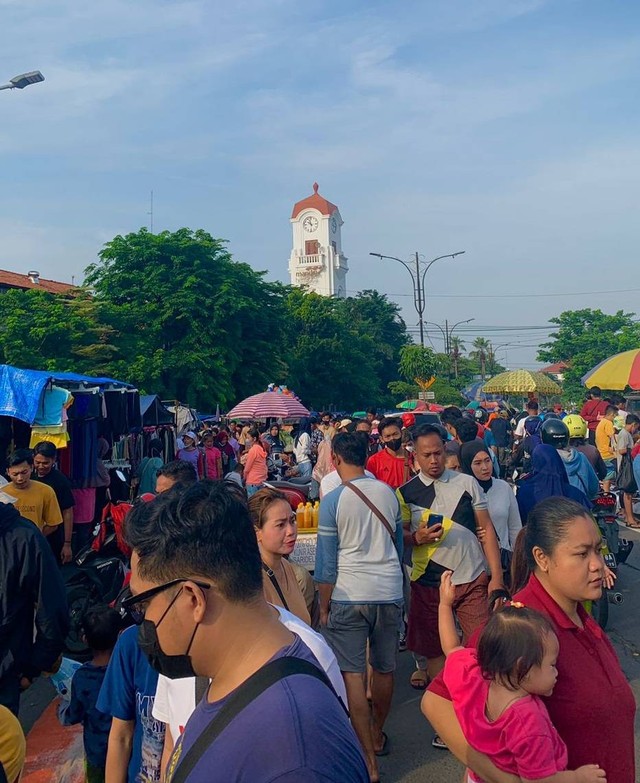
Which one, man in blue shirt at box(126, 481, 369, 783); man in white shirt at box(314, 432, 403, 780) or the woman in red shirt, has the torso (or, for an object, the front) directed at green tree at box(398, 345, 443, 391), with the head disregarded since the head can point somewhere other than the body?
the man in white shirt

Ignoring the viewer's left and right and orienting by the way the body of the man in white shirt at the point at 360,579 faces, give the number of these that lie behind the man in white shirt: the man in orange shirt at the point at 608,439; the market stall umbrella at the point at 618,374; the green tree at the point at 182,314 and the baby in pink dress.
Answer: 1

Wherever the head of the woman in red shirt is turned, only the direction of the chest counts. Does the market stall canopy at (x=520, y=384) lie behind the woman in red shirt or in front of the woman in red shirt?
behind

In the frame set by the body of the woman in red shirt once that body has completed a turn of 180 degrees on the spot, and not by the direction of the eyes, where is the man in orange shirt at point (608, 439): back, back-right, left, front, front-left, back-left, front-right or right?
front-right

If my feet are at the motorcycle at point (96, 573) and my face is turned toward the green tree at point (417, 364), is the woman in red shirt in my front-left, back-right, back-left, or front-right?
back-right

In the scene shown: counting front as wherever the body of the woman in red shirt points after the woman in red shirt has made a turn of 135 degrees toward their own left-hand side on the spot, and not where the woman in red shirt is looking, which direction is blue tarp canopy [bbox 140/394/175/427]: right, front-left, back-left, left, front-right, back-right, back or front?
front-left

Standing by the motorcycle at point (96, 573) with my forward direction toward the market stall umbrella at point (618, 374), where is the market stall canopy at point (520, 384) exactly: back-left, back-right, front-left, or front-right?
front-left

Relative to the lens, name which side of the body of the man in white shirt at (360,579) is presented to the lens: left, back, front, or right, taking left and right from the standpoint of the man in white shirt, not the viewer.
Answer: back

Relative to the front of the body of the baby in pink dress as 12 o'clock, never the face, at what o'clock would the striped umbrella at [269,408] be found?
The striped umbrella is roughly at 10 o'clock from the baby in pink dress.
